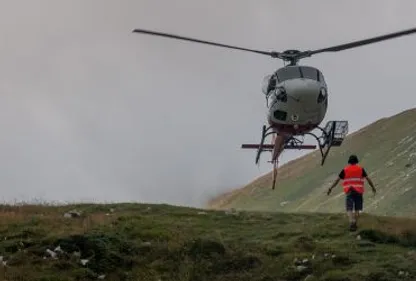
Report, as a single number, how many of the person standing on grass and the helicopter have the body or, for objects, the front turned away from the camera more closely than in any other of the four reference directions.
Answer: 1

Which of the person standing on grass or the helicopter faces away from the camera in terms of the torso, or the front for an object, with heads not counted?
the person standing on grass

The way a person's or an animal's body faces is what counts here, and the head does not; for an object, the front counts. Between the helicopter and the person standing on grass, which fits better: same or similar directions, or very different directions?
very different directions

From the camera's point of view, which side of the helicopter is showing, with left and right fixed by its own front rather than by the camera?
front

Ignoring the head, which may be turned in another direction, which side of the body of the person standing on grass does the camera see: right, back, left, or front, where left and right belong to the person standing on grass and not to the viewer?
back
